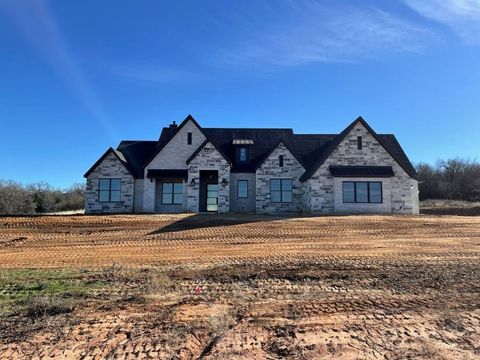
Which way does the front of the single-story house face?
toward the camera
